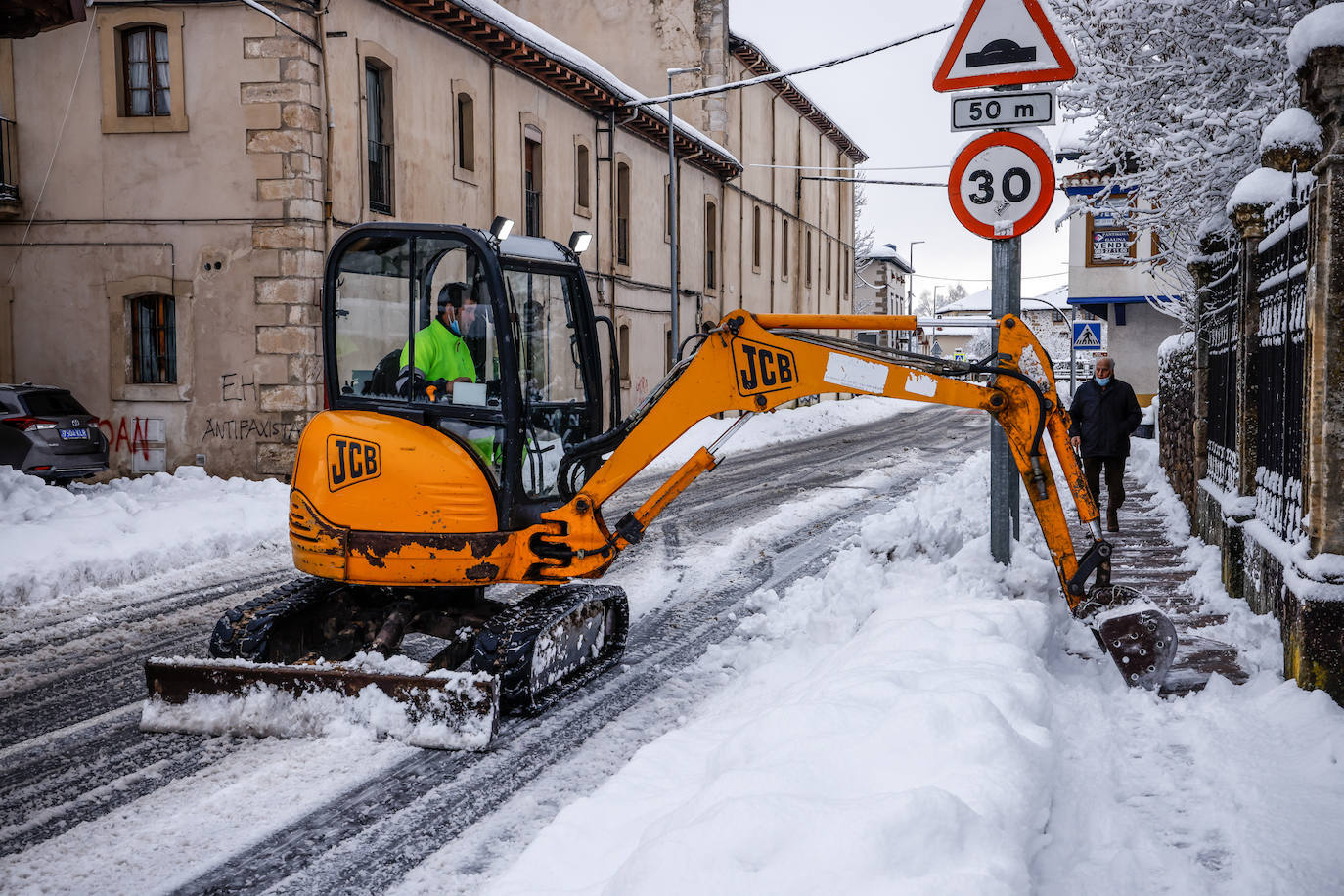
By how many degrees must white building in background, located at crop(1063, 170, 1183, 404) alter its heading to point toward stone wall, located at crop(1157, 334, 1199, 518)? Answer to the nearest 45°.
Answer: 0° — it already faces it

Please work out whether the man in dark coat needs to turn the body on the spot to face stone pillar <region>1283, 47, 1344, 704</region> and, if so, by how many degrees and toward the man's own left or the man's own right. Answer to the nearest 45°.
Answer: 0° — they already face it

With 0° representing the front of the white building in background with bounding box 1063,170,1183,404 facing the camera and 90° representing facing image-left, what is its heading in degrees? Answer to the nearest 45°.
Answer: approximately 0°

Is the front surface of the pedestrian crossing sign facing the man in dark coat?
yes

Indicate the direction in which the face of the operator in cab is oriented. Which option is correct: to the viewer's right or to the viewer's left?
to the viewer's right

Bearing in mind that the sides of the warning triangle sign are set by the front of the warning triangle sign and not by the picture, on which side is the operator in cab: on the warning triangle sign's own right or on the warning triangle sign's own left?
on the warning triangle sign's own right

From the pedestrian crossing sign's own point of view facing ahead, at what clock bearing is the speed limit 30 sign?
The speed limit 30 sign is roughly at 12 o'clock from the pedestrian crossing sign.
